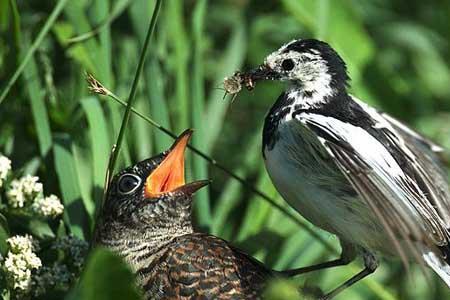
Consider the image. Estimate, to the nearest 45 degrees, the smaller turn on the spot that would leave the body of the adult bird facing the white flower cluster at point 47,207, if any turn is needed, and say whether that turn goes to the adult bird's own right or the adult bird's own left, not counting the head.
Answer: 0° — it already faces it

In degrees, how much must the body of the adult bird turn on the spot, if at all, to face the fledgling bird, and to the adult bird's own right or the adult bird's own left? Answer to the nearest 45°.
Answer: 0° — it already faces it

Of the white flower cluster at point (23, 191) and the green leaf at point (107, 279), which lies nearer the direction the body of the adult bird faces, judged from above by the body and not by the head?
the white flower cluster

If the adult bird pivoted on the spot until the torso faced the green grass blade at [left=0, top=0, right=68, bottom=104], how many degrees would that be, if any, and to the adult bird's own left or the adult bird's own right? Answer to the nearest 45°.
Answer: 0° — it already faces it

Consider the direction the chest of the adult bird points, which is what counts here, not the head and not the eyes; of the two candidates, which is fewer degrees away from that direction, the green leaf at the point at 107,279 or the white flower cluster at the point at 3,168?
the white flower cluster

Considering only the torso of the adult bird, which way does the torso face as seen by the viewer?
to the viewer's left
